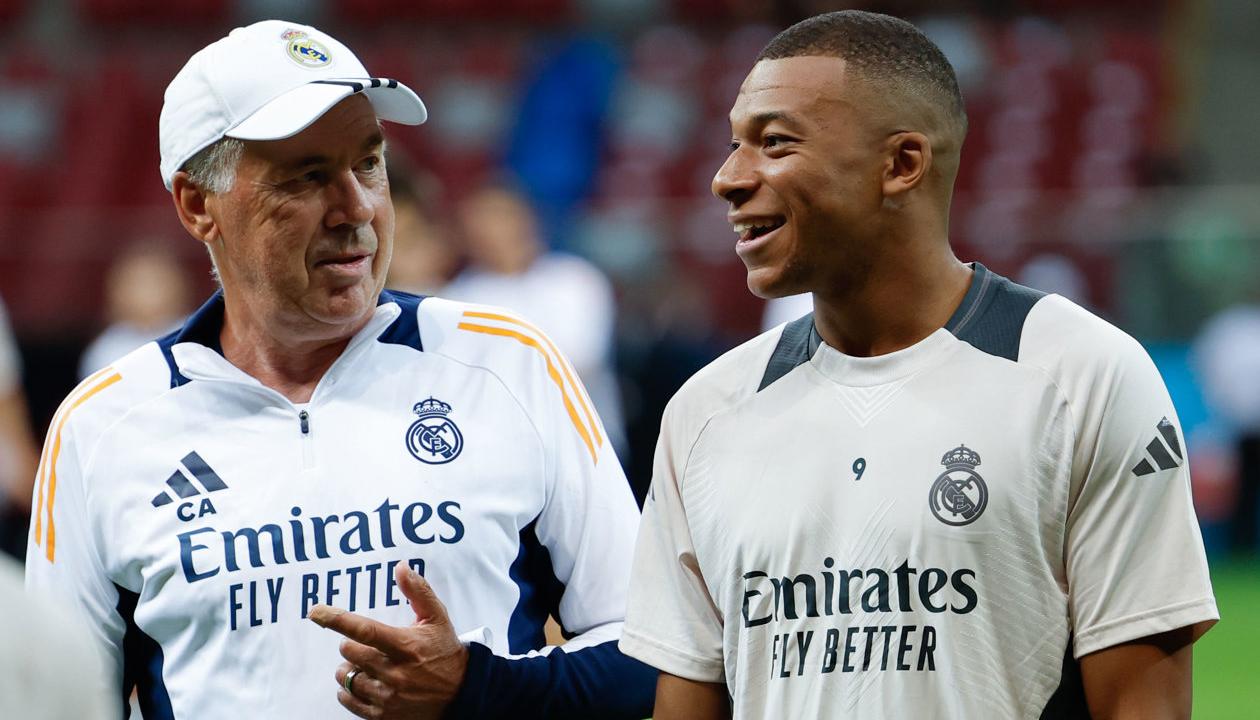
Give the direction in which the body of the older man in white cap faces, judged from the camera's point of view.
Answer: toward the camera

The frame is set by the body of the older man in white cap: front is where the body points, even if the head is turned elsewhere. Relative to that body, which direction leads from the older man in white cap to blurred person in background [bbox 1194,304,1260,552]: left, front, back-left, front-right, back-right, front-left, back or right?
back-left

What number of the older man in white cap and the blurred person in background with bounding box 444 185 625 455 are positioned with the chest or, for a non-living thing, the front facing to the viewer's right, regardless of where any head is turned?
0

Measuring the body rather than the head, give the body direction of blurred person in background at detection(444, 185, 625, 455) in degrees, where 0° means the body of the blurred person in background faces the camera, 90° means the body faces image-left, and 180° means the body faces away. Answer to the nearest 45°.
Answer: approximately 45°

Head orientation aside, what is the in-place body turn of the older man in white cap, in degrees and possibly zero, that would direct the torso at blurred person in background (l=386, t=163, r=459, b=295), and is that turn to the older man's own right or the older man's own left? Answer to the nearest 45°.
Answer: approximately 180°

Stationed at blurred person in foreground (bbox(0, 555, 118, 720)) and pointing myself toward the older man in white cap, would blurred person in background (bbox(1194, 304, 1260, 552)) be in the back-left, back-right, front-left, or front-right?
front-right

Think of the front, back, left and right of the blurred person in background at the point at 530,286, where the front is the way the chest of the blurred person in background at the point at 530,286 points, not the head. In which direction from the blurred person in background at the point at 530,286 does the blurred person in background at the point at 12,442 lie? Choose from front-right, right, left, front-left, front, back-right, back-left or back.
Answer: front-right

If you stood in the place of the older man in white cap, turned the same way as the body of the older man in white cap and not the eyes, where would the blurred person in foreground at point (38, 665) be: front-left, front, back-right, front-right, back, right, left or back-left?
front

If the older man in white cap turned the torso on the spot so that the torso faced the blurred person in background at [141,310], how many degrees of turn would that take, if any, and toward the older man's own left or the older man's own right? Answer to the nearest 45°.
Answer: approximately 180°

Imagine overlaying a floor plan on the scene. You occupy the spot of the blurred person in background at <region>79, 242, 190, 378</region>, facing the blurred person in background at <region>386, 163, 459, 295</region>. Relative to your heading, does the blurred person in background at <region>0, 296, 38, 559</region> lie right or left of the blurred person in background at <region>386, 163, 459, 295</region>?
right

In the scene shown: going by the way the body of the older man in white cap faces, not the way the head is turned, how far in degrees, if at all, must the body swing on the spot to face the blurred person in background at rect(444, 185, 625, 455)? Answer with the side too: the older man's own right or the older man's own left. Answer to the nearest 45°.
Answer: approximately 180°

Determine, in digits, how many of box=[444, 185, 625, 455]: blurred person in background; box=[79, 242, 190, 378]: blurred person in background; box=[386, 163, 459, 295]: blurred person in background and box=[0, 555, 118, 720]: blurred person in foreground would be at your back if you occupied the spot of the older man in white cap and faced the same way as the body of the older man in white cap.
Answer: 3

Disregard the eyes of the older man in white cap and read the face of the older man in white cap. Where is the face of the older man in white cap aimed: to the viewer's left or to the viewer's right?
to the viewer's right

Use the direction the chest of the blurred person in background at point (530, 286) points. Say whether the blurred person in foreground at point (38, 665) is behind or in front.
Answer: in front

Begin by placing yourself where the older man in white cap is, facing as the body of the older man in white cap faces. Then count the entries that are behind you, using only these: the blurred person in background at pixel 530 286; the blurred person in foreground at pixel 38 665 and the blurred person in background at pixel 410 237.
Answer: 2
